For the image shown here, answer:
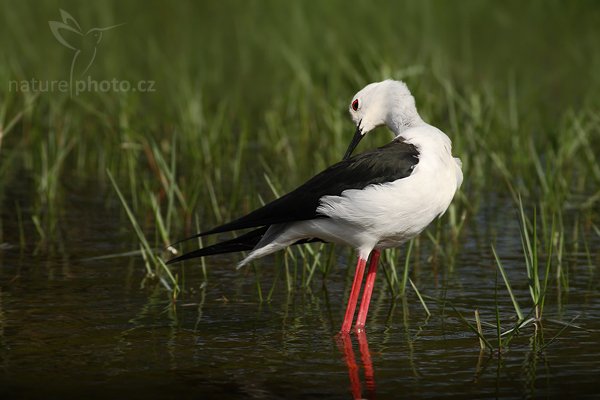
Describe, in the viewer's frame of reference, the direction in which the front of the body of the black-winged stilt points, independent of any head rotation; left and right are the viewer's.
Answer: facing to the right of the viewer
